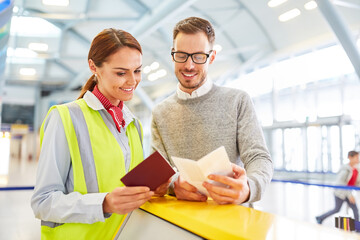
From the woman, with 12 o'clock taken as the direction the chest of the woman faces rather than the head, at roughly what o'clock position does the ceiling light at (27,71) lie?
The ceiling light is roughly at 7 o'clock from the woman.

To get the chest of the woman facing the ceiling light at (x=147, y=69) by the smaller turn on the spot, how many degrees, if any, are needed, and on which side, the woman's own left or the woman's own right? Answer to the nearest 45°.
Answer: approximately 135° to the woman's own left

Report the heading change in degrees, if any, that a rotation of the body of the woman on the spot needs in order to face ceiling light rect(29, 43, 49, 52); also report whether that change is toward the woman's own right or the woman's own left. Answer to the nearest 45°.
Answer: approximately 135° to the woman's own left

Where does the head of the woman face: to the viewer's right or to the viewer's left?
to the viewer's right

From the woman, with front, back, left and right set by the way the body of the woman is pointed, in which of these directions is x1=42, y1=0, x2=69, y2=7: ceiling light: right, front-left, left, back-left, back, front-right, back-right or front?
back-left

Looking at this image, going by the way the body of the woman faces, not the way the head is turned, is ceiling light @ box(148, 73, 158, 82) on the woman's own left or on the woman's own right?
on the woman's own left

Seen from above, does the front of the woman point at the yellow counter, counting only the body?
yes

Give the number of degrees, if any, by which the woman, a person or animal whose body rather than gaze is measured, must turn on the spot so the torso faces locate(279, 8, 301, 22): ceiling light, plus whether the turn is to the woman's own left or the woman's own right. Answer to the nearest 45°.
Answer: approximately 90° to the woman's own left

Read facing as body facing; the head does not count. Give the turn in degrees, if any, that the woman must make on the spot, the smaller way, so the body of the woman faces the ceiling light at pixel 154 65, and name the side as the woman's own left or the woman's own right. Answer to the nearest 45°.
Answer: approximately 135° to the woman's own left

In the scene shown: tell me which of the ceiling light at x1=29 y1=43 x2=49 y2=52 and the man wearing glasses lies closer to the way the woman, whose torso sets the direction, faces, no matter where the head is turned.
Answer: the man wearing glasses

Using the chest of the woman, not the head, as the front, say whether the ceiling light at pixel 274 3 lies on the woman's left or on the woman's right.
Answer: on the woman's left

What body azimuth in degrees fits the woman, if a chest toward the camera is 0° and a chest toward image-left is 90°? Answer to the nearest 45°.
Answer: approximately 315°
